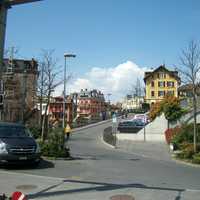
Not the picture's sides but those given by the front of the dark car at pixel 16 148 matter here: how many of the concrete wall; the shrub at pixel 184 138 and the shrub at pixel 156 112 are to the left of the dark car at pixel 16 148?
3

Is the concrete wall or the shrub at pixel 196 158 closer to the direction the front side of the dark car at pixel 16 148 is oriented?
the shrub

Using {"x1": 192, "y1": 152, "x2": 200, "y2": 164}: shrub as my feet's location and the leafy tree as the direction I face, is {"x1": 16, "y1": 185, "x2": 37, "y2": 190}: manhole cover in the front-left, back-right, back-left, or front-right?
back-left

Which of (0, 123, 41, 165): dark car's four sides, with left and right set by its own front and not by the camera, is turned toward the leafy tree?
left

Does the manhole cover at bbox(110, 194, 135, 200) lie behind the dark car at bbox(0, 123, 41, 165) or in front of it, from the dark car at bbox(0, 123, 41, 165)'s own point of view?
in front

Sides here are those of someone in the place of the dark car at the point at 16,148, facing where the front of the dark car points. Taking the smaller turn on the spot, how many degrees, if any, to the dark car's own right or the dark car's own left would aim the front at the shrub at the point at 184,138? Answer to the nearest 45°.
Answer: approximately 90° to the dark car's own left

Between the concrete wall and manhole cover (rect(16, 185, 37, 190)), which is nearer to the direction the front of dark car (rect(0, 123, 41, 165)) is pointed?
the manhole cover

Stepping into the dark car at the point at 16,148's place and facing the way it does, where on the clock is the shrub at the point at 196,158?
The shrub is roughly at 10 o'clock from the dark car.

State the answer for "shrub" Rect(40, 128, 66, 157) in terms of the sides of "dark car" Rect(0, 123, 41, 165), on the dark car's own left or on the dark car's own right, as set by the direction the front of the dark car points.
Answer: on the dark car's own left

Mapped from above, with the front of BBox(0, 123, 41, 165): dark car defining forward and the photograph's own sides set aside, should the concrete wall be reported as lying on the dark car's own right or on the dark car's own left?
on the dark car's own left

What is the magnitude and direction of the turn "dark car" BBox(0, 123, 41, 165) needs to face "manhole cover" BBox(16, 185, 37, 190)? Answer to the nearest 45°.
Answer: approximately 45° to its right

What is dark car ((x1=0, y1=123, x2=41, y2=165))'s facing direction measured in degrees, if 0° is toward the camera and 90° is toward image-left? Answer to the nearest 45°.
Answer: approximately 315°
